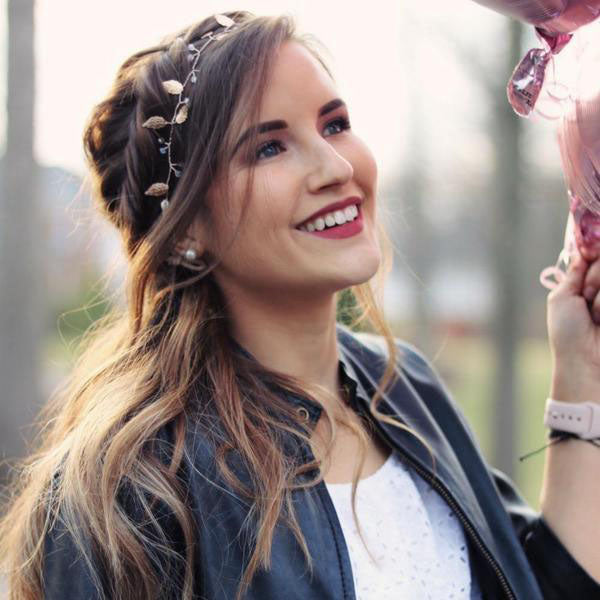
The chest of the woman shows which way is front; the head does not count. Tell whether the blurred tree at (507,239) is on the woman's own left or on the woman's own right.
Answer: on the woman's own left

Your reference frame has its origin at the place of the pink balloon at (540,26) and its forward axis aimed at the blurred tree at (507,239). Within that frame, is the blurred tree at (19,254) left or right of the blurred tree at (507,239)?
left

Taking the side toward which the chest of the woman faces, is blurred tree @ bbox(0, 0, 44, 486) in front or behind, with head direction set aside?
behind

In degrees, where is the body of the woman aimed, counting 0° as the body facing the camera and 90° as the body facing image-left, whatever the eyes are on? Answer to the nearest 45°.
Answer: approximately 315°
